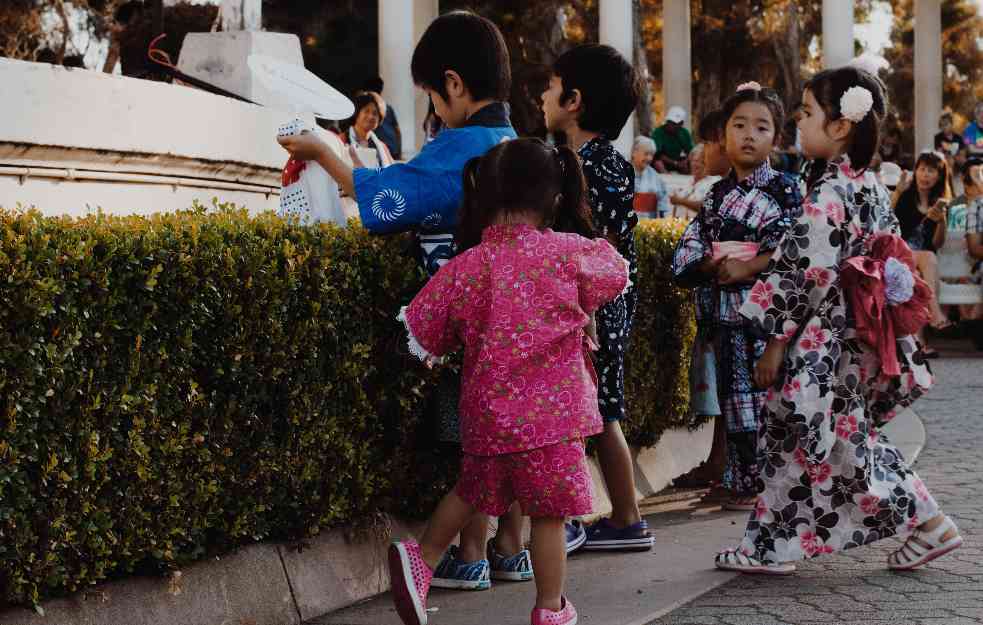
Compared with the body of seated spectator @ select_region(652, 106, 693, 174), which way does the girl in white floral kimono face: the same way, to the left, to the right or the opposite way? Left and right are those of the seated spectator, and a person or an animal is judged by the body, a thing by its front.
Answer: to the right

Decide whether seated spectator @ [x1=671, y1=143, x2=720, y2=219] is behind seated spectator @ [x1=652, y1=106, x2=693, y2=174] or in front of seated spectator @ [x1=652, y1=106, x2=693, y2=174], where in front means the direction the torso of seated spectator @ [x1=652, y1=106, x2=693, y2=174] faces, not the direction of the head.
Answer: in front

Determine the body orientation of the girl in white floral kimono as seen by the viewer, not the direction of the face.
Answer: to the viewer's left

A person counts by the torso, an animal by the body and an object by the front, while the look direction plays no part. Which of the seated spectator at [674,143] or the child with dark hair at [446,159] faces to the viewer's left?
the child with dark hair

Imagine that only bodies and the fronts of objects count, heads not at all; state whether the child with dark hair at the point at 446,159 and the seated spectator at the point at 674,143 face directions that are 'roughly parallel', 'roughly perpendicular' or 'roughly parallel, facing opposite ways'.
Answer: roughly perpendicular

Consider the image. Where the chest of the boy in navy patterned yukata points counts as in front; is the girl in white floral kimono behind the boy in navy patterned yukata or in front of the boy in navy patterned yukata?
behind

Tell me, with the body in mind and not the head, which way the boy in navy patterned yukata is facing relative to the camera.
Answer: to the viewer's left

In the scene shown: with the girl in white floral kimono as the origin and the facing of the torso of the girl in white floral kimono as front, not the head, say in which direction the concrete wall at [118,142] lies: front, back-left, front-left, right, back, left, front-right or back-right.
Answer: front

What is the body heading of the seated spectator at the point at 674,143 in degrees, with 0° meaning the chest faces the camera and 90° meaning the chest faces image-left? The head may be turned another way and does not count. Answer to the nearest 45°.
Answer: approximately 0°

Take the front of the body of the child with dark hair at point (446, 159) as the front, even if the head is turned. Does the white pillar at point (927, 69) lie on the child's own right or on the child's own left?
on the child's own right

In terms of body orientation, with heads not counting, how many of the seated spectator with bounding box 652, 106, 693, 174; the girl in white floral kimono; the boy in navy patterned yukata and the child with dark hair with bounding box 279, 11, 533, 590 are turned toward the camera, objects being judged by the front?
1

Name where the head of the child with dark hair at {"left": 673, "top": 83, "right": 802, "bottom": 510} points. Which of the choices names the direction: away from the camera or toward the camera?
toward the camera

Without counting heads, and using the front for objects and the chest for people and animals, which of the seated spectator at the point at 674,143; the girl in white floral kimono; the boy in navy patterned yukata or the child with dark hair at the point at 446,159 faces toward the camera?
the seated spectator

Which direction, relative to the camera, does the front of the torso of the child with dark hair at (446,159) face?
to the viewer's left
